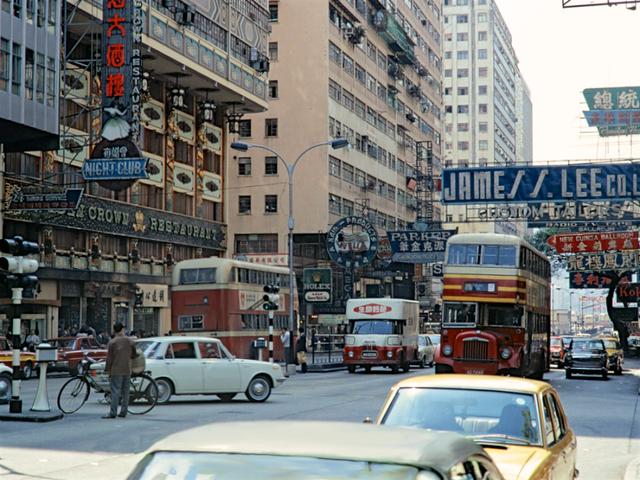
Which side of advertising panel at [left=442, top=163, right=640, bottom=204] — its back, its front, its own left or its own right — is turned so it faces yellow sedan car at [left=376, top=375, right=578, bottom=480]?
front

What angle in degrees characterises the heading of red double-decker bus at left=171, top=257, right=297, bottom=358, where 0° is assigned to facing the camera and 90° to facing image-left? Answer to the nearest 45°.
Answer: approximately 225°

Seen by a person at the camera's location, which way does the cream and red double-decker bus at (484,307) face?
facing the viewer

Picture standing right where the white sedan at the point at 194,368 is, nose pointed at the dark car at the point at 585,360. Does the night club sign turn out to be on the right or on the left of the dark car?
left

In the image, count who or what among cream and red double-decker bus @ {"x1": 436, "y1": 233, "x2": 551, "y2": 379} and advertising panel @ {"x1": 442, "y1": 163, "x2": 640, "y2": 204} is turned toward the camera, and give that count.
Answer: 2

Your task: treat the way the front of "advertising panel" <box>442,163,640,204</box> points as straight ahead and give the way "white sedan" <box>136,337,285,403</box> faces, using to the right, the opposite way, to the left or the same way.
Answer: to the left

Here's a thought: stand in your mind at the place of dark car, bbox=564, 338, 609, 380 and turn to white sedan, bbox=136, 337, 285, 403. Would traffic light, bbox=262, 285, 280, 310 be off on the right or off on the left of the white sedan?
right

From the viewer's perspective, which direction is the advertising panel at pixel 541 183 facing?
toward the camera

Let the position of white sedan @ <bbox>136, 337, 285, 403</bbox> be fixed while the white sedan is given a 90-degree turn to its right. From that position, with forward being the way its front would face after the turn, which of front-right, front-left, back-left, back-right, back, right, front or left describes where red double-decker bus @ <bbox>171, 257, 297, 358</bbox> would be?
back

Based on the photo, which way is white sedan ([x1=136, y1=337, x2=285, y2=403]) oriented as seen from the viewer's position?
to the viewer's right

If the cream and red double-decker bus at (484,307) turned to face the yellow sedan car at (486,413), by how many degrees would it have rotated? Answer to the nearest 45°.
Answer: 0° — it already faces it

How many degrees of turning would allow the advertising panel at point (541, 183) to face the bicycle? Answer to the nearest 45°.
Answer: approximately 45° to its right

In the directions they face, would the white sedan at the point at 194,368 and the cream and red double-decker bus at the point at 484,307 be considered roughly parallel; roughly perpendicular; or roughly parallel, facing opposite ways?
roughly perpendicular
